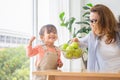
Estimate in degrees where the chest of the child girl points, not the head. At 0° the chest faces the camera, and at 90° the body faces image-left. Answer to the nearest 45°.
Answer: approximately 315°

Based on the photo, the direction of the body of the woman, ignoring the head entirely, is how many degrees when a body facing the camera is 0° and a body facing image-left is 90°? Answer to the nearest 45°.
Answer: approximately 45°

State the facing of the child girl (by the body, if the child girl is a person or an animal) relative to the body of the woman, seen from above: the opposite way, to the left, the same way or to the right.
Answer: to the left
